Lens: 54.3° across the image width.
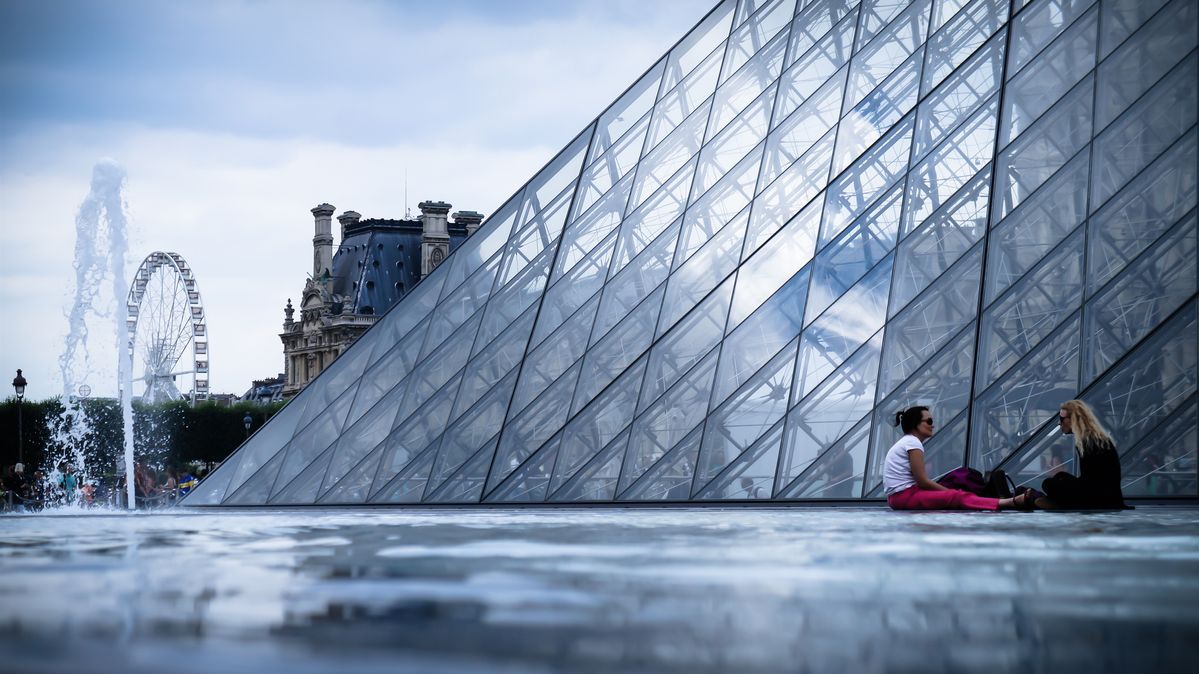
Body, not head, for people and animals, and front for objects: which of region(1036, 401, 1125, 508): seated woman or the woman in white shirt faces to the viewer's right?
the woman in white shirt

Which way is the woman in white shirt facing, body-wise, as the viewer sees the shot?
to the viewer's right

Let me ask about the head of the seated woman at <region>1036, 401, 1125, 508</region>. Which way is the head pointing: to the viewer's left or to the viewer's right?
to the viewer's left

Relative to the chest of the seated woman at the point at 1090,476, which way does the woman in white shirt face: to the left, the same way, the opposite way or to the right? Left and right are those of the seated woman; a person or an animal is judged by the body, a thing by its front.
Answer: the opposite way

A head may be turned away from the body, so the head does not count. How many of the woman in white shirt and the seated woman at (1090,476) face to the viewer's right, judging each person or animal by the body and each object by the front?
1

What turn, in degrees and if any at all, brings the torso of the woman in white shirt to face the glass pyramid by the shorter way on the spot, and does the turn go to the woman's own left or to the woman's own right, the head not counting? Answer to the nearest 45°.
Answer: approximately 90° to the woman's own left

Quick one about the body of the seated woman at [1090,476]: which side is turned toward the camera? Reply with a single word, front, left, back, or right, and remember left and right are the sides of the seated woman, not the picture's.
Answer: left

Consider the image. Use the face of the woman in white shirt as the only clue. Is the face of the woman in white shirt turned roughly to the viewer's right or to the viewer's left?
to the viewer's right
